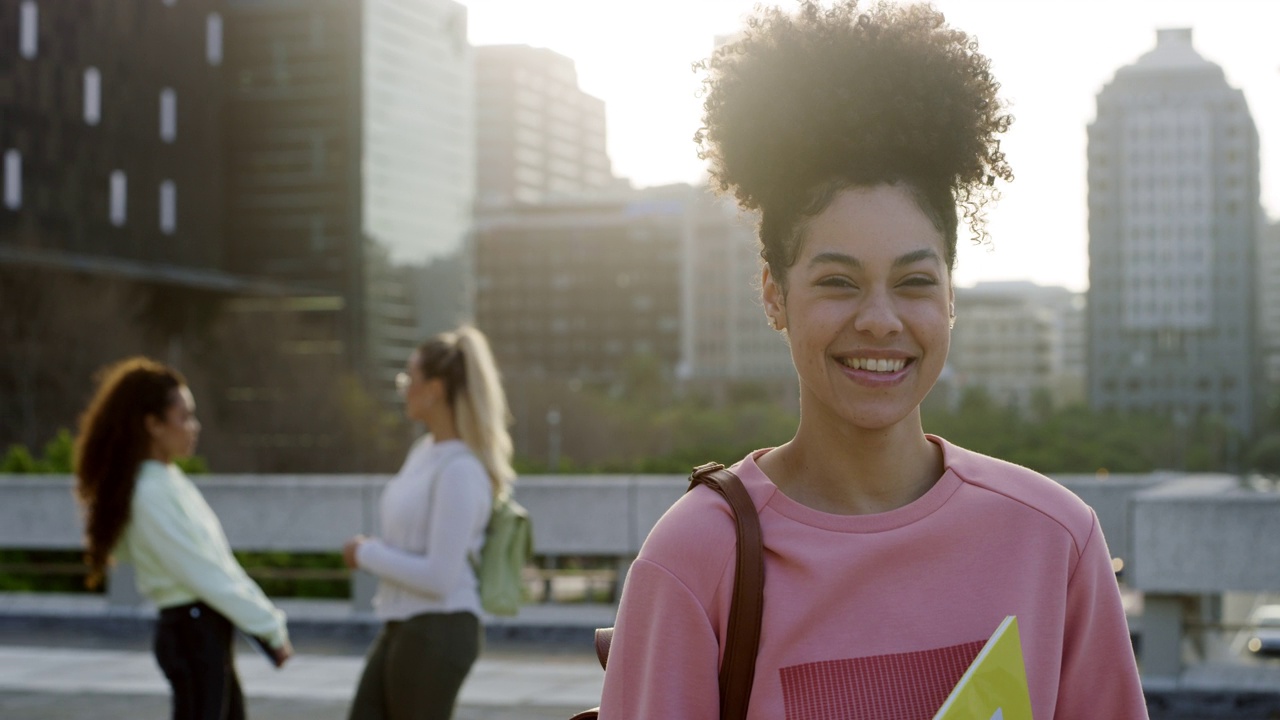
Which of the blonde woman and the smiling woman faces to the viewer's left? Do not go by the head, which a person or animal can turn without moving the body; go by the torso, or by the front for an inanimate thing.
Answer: the blonde woman

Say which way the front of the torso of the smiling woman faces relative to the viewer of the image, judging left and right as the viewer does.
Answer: facing the viewer

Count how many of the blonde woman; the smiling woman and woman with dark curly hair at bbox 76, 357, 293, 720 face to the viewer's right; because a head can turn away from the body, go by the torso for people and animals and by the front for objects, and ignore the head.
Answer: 1

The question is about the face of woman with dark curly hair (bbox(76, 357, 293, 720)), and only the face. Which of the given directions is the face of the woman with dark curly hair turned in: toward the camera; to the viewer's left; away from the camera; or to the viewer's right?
to the viewer's right

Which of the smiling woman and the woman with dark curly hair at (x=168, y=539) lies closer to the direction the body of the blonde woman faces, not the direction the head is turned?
the woman with dark curly hair

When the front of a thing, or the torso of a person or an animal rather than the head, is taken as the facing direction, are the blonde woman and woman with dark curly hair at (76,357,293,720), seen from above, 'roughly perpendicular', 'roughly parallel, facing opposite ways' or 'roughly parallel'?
roughly parallel, facing opposite ways

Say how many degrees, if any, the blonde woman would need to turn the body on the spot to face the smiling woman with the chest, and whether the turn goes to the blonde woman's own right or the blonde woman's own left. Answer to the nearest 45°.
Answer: approximately 90° to the blonde woman's own left

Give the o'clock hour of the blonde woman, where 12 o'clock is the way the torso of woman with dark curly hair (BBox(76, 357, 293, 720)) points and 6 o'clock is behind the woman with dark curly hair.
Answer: The blonde woman is roughly at 1 o'clock from the woman with dark curly hair.

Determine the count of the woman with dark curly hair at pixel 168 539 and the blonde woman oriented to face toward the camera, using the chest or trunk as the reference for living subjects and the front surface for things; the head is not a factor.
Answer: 0

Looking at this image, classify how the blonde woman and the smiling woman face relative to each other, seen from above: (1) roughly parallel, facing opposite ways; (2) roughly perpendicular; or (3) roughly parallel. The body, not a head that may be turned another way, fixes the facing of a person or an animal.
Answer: roughly perpendicular

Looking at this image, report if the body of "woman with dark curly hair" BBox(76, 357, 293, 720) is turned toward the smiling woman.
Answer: no

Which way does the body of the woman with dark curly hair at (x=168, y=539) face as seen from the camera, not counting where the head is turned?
to the viewer's right

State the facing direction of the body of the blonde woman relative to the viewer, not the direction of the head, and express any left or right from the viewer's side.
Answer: facing to the left of the viewer

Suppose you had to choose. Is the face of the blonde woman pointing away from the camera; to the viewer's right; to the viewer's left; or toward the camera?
to the viewer's left

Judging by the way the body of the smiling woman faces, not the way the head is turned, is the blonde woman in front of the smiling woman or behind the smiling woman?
behind

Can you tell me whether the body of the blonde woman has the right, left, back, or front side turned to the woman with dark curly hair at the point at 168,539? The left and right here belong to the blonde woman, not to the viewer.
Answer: front

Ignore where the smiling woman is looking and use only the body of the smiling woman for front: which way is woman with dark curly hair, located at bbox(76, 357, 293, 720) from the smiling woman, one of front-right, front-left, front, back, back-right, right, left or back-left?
back-right

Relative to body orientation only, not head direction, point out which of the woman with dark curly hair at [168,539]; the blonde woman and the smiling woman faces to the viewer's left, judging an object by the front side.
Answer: the blonde woman
